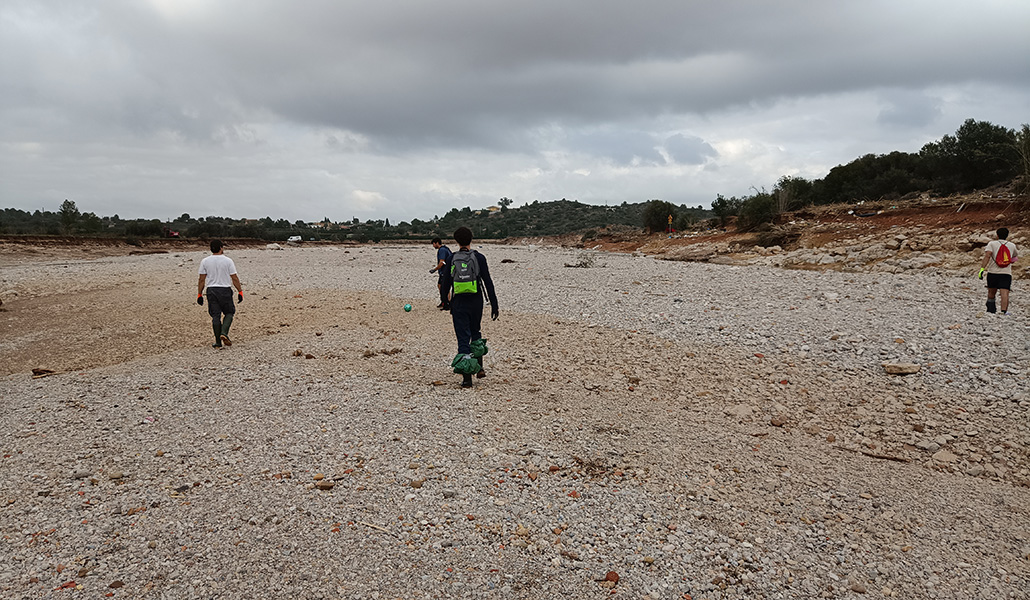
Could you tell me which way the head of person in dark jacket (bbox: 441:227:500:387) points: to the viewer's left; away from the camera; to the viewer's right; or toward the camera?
away from the camera

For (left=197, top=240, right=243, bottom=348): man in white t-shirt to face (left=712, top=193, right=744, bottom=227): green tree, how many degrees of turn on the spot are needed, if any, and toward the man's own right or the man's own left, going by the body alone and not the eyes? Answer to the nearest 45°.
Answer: approximately 45° to the man's own right

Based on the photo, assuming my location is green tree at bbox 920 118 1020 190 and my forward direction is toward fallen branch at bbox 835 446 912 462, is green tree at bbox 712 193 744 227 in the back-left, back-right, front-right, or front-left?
back-right

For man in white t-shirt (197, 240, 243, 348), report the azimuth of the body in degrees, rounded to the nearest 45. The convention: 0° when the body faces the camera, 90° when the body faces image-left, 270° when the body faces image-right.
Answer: approximately 180°

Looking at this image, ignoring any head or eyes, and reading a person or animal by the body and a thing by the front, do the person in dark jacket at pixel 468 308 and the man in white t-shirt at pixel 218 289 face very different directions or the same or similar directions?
same or similar directions

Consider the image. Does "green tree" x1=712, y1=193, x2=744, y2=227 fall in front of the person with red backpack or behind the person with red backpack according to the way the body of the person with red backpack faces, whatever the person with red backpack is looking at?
in front

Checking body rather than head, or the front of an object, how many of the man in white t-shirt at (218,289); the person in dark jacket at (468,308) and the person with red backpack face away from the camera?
3

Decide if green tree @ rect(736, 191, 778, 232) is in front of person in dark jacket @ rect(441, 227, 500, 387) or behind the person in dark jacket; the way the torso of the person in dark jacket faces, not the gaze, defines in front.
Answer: in front

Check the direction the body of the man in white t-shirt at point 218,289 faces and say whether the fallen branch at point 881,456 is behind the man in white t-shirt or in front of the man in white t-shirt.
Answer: behind

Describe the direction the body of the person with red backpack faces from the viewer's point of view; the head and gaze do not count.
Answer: away from the camera

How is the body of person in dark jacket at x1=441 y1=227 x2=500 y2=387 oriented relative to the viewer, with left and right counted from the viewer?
facing away from the viewer

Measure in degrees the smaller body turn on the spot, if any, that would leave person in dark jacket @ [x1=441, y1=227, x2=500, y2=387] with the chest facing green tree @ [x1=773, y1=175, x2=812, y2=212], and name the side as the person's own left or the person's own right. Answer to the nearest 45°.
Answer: approximately 45° to the person's own right
